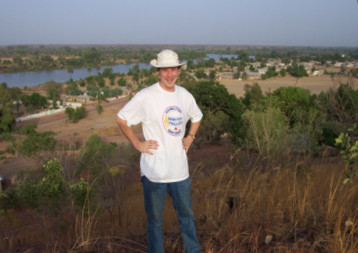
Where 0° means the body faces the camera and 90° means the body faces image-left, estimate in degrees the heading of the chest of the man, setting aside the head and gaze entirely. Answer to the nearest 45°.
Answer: approximately 315°

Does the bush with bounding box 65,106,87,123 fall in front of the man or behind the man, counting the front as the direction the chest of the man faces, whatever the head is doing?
behind

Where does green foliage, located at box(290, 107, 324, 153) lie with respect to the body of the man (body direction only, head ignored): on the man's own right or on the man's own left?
on the man's own left

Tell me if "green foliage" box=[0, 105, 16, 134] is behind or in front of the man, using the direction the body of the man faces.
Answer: behind
